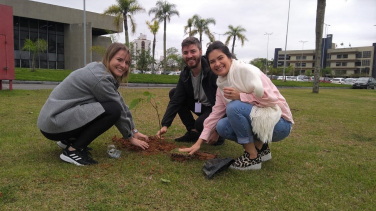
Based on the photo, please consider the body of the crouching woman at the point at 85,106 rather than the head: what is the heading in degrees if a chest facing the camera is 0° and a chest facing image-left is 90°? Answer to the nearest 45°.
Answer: approximately 270°

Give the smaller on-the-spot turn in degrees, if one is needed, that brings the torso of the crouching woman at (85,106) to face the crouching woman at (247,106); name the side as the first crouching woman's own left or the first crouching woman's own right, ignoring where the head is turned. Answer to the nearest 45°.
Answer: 0° — they already face them

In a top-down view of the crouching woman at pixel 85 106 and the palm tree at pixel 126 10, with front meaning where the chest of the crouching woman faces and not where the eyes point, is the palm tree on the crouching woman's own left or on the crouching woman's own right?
on the crouching woman's own left

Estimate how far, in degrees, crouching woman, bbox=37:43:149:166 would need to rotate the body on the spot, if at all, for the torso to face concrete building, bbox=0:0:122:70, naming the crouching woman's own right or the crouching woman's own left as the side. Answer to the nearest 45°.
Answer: approximately 90° to the crouching woman's own left

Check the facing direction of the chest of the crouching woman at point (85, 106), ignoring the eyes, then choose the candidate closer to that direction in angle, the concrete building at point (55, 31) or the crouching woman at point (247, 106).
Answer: the crouching woman at point (247, 106)
